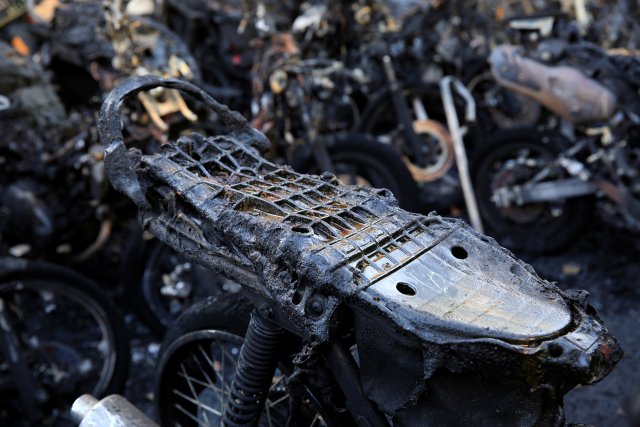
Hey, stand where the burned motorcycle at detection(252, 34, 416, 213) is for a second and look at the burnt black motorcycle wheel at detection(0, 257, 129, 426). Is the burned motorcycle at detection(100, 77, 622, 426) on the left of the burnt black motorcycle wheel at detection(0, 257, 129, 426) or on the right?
left

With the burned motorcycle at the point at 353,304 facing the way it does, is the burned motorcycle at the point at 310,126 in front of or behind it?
behind

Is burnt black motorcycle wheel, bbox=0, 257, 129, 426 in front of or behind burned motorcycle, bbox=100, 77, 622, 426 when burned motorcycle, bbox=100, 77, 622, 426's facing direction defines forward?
behind

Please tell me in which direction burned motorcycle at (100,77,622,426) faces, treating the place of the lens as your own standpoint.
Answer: facing the viewer and to the right of the viewer

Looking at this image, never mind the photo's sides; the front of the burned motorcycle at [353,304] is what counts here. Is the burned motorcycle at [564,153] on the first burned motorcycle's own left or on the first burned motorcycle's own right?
on the first burned motorcycle's own left
